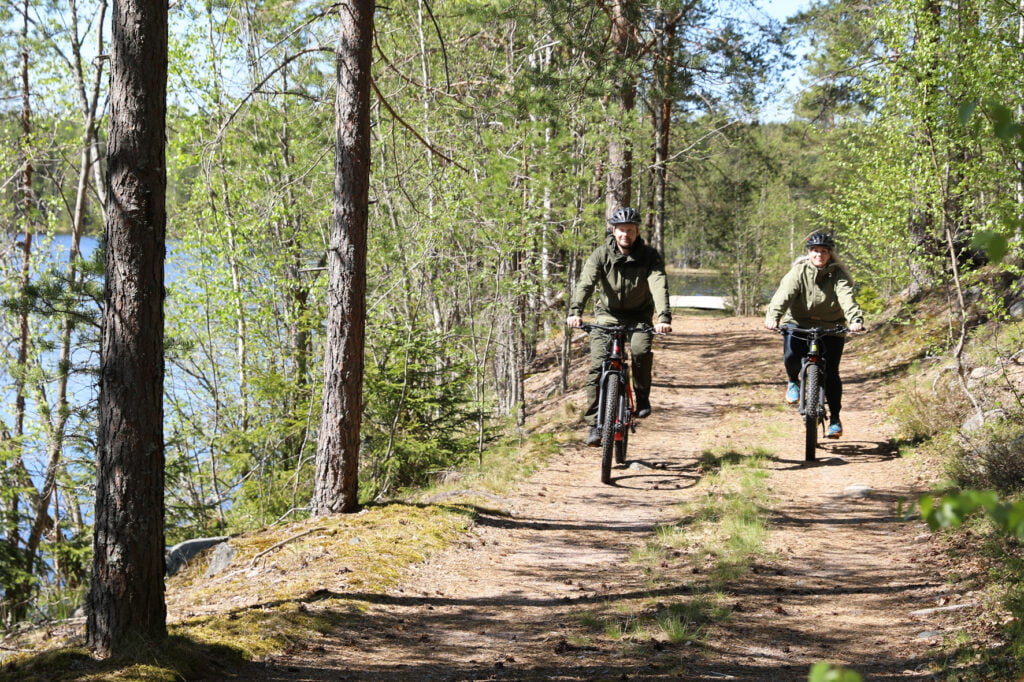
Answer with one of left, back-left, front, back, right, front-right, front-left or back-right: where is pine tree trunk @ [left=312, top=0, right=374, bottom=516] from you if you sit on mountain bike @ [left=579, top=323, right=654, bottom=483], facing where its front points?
front-right

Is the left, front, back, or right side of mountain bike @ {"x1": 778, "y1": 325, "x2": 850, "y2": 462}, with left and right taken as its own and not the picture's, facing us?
front

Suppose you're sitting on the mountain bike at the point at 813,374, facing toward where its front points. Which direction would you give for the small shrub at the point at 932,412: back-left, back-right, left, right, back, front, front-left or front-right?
back-left

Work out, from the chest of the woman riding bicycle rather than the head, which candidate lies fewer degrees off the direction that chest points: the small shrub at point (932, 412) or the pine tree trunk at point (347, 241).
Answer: the pine tree trunk

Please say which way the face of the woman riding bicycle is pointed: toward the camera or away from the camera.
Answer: toward the camera

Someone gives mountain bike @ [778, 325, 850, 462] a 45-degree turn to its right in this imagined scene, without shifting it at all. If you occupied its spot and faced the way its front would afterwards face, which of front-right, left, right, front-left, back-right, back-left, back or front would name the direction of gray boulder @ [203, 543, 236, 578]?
front

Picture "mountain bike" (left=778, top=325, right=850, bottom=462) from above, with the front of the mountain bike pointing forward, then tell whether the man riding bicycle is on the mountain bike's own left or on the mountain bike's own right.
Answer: on the mountain bike's own right

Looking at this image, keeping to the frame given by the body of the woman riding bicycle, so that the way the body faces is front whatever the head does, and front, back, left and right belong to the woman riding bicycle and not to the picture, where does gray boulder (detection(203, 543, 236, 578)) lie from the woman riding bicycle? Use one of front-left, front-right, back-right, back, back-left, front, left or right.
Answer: front-right

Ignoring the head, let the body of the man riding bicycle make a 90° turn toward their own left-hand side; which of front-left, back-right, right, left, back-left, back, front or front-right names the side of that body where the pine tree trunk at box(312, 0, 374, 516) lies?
back-right

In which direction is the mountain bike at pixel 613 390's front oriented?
toward the camera

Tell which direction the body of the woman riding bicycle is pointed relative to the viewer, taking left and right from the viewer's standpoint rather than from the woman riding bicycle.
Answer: facing the viewer

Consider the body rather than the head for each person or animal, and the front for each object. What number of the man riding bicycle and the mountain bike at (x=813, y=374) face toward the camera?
2
